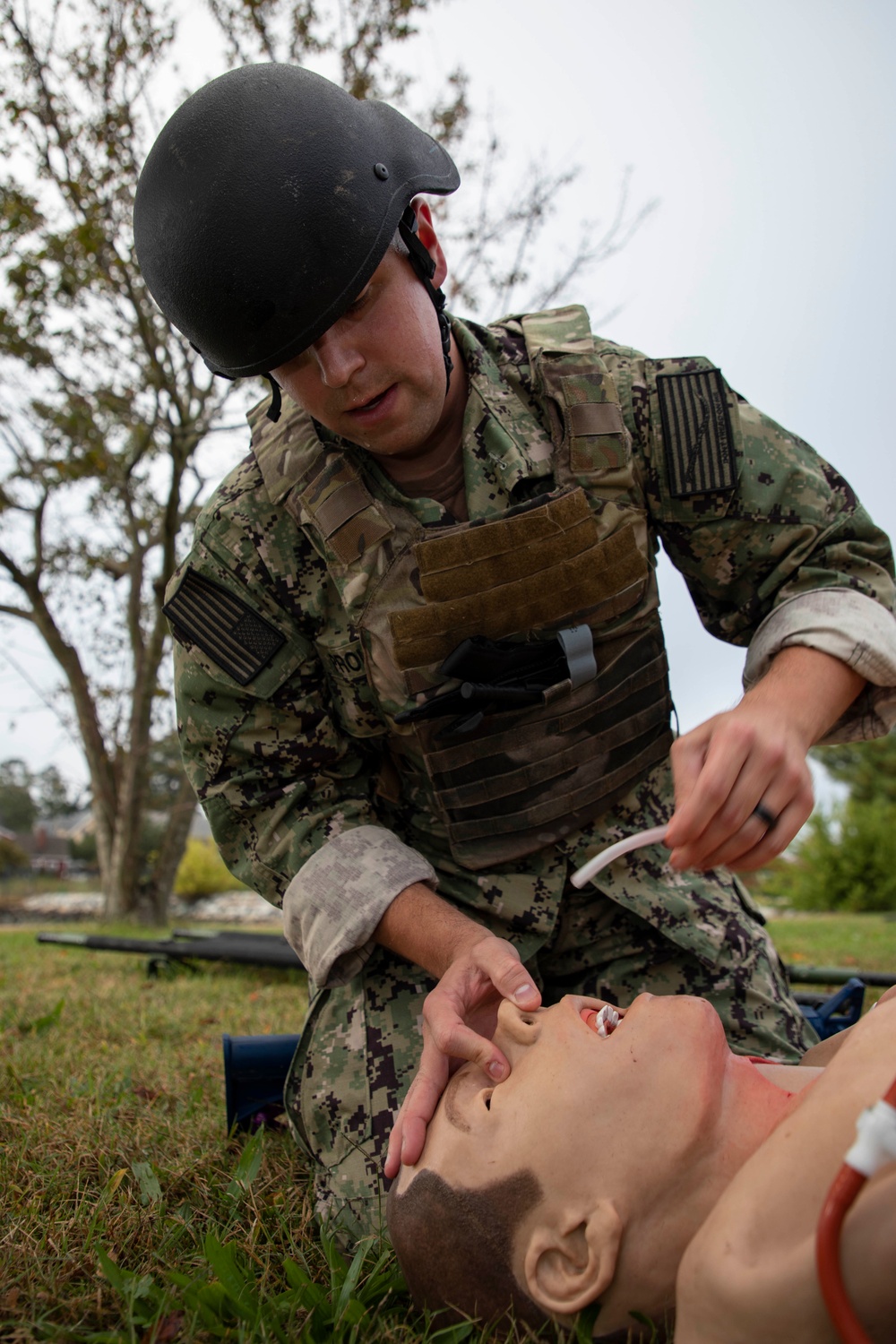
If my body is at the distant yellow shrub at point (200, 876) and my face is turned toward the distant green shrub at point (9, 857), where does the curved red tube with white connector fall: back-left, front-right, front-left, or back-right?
back-left

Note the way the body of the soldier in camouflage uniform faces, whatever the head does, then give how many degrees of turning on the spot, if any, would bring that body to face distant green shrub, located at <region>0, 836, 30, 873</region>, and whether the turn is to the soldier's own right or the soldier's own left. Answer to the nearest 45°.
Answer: approximately 135° to the soldier's own right

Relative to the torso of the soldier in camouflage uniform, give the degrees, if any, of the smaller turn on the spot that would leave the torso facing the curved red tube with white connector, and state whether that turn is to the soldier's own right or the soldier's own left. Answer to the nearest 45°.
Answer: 0° — they already face it

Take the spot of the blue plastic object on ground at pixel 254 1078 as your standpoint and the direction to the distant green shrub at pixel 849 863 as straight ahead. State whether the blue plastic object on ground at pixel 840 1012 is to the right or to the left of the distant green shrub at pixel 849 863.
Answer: right

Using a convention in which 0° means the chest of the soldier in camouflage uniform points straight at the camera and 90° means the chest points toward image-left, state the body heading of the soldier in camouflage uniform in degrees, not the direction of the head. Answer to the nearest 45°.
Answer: approximately 0°

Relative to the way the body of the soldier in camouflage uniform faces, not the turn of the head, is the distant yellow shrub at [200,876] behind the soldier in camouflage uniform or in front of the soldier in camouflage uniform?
behind

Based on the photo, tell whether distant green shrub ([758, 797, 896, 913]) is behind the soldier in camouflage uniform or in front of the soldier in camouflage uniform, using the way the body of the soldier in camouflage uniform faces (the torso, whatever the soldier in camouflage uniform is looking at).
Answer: behind
